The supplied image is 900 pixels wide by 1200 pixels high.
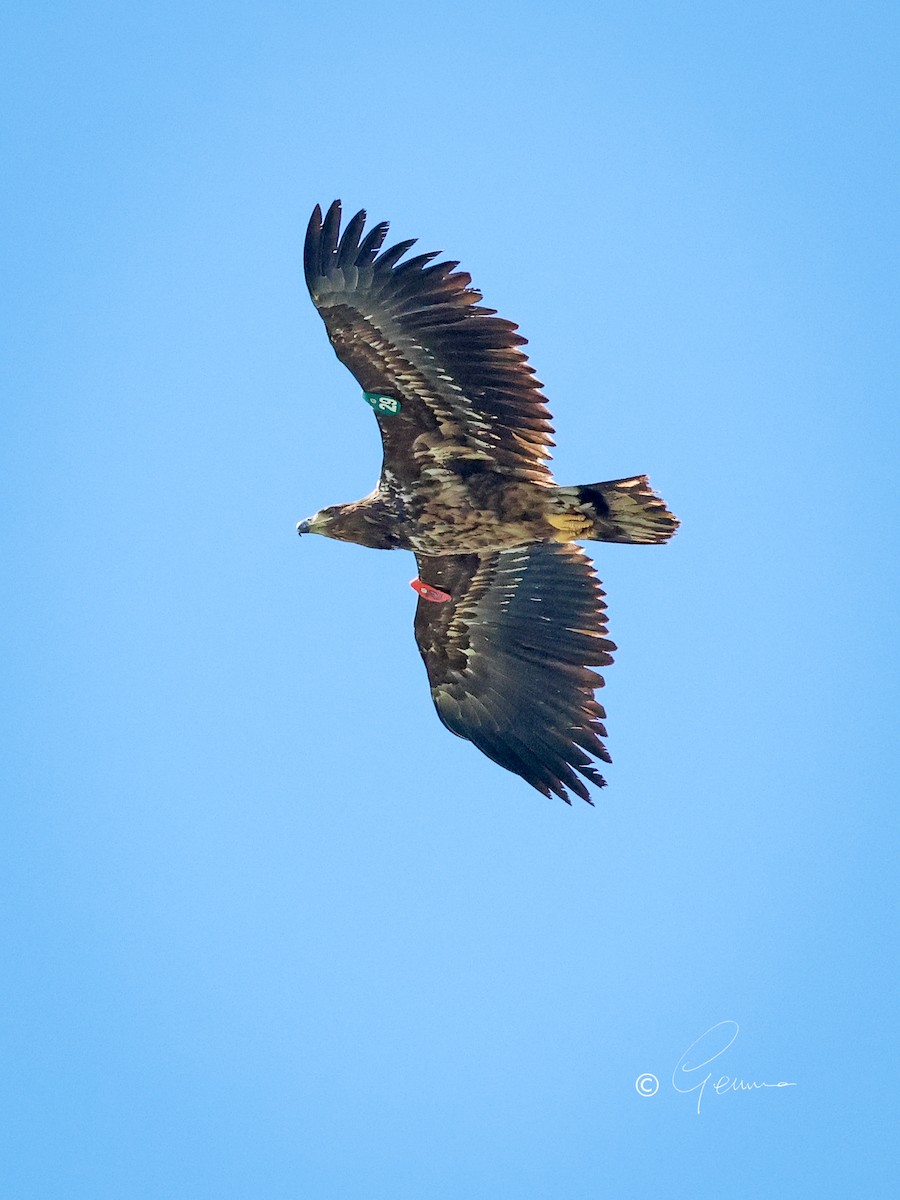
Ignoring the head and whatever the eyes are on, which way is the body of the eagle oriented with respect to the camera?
to the viewer's left
